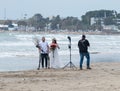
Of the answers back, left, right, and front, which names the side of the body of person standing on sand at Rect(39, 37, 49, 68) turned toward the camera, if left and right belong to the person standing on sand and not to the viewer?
front
